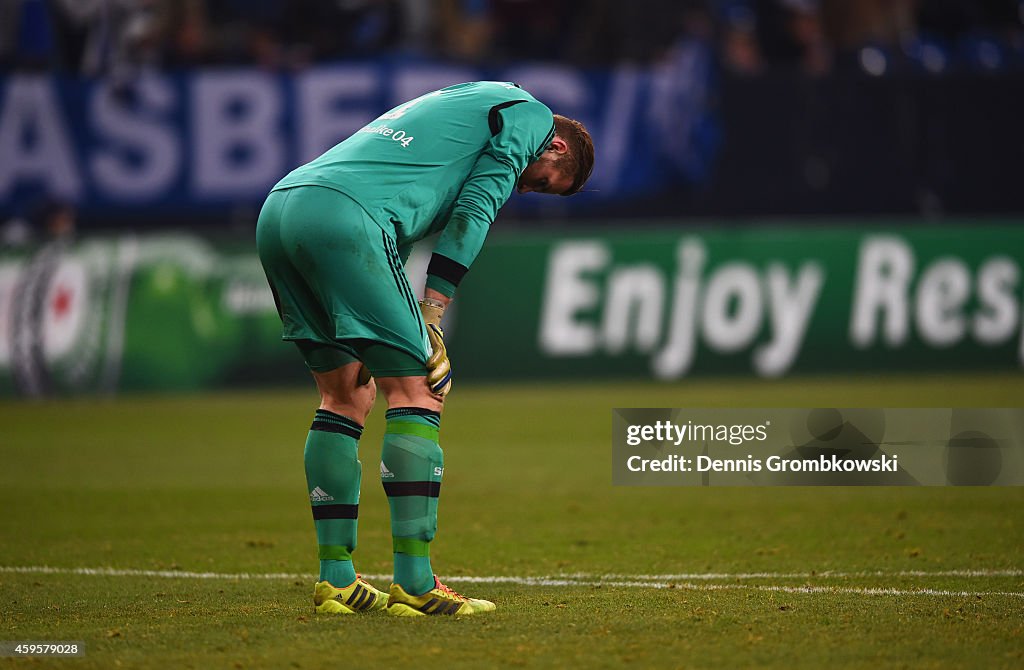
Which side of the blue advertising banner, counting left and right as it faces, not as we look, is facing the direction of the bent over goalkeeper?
front

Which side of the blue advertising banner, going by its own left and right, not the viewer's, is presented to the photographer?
front
